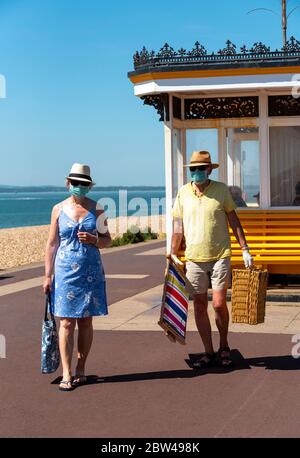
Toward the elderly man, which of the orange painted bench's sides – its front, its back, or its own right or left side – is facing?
front

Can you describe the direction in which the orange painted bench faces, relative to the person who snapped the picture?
facing the viewer

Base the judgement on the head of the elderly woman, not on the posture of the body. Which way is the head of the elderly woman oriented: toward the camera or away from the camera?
toward the camera

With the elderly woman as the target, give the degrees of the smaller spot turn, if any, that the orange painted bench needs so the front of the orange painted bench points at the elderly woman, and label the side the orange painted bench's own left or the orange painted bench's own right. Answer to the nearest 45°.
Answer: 0° — it already faces them

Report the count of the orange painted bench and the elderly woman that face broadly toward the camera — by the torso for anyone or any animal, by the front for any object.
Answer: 2

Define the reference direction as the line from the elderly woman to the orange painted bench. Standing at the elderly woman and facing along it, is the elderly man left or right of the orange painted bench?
right

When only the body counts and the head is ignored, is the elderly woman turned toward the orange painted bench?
no

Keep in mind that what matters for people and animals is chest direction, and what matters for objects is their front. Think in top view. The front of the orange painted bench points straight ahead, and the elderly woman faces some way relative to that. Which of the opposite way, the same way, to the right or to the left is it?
the same way

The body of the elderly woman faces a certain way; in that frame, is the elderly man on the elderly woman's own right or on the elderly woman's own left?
on the elderly woman's own left

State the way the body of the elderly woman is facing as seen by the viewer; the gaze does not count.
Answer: toward the camera
